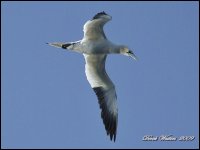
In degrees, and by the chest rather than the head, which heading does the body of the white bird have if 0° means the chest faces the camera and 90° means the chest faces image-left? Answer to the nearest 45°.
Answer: approximately 270°
